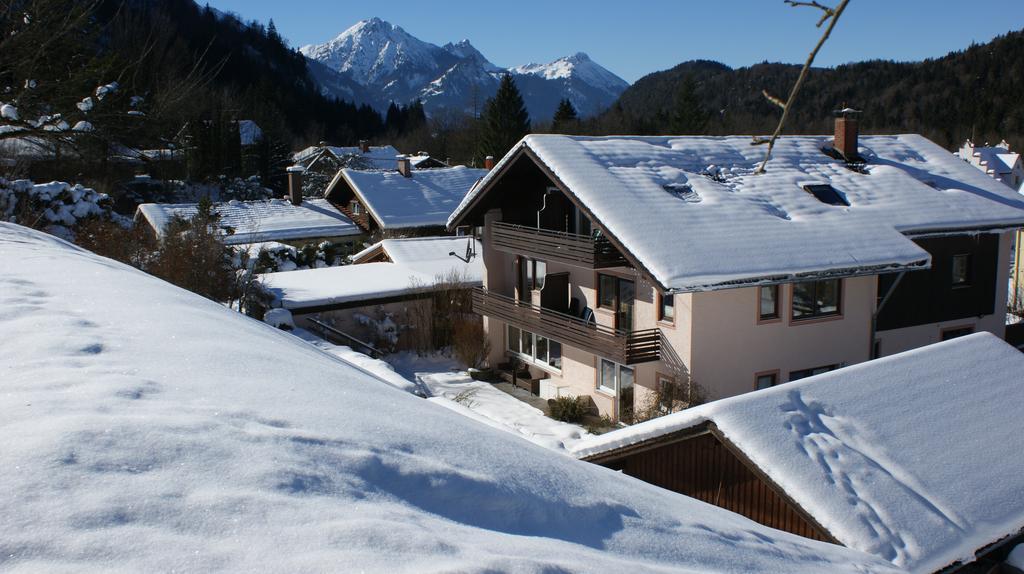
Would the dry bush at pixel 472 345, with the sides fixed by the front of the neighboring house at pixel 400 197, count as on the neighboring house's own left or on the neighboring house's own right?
on the neighboring house's own left

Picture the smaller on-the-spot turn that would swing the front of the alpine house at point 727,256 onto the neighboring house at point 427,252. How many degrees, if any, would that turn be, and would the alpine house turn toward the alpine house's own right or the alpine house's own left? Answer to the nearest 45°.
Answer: approximately 90° to the alpine house's own right

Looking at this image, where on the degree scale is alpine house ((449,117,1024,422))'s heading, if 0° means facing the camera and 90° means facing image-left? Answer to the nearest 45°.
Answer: approximately 45°

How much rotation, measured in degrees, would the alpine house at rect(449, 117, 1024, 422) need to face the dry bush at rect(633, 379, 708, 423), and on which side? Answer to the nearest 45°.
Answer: approximately 45° to its left

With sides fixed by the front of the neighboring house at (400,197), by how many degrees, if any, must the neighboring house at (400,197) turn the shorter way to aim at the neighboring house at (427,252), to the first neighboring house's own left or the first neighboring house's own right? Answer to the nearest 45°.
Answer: approximately 45° to the first neighboring house's own left

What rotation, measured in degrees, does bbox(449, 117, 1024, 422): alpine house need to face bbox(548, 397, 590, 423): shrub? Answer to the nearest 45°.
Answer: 0° — it already faces it

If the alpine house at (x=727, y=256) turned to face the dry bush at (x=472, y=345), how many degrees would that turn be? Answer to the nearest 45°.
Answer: approximately 45° to its right

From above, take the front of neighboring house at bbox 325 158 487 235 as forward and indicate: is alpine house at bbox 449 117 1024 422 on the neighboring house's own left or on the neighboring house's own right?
on the neighboring house's own left

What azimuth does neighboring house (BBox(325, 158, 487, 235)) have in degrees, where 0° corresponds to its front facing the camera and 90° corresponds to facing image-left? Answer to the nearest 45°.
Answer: approximately 45°

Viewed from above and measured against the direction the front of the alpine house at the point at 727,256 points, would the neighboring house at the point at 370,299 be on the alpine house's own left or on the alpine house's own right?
on the alpine house's own right
